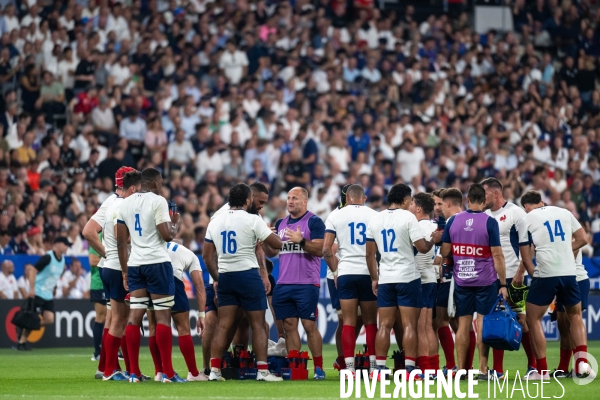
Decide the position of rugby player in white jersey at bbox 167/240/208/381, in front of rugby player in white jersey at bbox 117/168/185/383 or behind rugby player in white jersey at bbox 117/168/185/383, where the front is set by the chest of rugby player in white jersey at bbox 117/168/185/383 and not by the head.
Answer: in front

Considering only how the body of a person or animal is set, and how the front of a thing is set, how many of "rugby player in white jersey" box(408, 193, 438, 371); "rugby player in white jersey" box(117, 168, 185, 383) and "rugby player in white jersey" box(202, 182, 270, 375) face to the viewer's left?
1

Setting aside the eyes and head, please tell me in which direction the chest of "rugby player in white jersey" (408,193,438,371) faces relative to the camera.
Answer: to the viewer's left

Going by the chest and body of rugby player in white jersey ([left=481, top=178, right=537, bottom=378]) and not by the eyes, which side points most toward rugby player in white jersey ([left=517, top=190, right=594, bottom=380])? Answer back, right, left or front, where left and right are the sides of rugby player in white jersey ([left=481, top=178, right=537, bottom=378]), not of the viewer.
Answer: left

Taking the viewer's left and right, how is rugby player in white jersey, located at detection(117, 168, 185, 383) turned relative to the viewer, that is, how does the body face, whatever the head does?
facing away from the viewer and to the right of the viewer

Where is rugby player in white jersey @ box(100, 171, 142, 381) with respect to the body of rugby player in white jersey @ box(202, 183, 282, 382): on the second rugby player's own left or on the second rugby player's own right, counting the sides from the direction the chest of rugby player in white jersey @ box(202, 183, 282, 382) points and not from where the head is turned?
on the second rugby player's own left

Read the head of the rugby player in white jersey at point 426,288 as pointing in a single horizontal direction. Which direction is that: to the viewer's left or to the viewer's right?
to the viewer's left

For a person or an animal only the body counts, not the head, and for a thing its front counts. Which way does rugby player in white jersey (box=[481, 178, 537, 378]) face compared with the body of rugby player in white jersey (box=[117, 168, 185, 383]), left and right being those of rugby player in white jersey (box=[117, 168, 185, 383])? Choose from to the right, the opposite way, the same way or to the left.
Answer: the opposite way

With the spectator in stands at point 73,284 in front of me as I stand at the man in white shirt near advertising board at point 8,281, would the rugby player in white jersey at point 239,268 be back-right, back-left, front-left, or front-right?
front-right

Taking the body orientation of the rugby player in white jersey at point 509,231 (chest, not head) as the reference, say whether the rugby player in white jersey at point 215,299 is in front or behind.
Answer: in front

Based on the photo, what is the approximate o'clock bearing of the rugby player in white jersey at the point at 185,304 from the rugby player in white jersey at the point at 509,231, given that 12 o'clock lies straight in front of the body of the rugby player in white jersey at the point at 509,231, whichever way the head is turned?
the rugby player in white jersey at the point at 185,304 is roughly at 1 o'clock from the rugby player in white jersey at the point at 509,231.

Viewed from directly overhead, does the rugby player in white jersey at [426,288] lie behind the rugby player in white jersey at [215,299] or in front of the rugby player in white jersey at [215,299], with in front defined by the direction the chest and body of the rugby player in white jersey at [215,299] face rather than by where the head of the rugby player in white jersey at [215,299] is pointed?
in front
